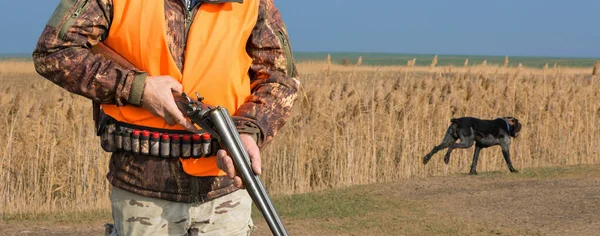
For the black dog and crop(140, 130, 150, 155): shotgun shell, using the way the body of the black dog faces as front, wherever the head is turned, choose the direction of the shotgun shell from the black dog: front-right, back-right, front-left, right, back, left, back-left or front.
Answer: right

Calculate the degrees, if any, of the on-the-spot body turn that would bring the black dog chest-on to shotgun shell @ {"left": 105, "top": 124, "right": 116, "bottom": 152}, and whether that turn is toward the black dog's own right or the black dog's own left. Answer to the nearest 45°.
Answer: approximately 90° to the black dog's own right

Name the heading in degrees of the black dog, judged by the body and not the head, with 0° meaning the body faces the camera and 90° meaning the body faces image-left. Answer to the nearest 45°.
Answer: approximately 270°
